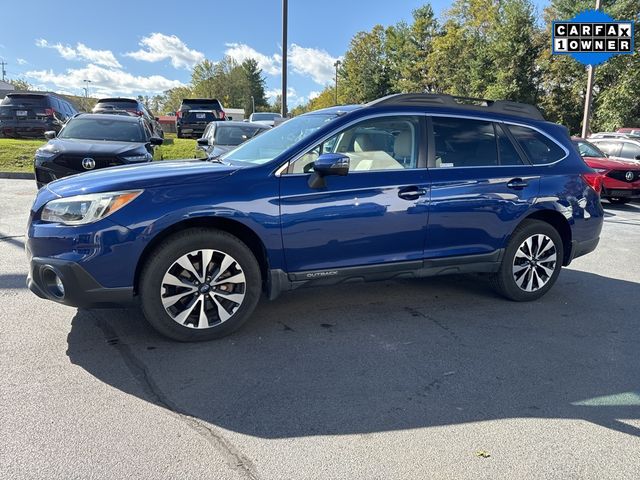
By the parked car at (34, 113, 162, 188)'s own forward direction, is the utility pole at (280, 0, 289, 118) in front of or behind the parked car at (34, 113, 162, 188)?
behind

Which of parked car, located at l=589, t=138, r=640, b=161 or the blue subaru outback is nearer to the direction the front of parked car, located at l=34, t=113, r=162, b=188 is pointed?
the blue subaru outback

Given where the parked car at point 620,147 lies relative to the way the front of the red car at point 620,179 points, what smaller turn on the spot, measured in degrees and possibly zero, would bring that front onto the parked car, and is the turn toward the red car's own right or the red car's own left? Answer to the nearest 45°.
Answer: approximately 135° to the red car's own left

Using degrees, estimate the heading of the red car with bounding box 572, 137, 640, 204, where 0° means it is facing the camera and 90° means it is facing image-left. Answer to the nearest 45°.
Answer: approximately 315°

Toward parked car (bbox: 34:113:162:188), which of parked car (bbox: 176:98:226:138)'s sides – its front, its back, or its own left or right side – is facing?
back

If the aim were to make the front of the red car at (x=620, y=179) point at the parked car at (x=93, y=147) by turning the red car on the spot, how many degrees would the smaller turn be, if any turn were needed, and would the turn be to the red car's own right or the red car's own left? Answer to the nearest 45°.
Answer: approximately 90° to the red car's own right

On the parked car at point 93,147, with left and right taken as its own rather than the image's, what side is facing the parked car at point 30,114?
back

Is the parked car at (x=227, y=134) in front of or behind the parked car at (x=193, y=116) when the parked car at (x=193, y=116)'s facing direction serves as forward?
behind

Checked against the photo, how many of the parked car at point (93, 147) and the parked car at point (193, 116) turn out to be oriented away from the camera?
1

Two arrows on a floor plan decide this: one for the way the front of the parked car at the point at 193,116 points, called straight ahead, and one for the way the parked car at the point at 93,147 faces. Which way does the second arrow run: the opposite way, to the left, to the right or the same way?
the opposite way

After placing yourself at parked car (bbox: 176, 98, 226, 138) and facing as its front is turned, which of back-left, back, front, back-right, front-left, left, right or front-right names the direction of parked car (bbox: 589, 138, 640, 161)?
back-right

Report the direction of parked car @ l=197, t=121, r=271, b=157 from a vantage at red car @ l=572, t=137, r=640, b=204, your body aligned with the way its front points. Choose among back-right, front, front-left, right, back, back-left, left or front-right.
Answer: right

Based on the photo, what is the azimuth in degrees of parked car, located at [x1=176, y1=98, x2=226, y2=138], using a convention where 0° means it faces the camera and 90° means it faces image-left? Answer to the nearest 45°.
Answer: approximately 180°

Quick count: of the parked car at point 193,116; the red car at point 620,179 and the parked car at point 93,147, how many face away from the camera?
1

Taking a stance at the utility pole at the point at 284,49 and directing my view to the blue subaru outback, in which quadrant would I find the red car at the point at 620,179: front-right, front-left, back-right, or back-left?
front-left

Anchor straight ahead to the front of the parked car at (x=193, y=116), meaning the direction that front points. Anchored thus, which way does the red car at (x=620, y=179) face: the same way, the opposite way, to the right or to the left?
the opposite way

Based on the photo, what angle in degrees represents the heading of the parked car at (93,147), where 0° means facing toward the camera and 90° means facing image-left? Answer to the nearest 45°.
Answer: approximately 0°
